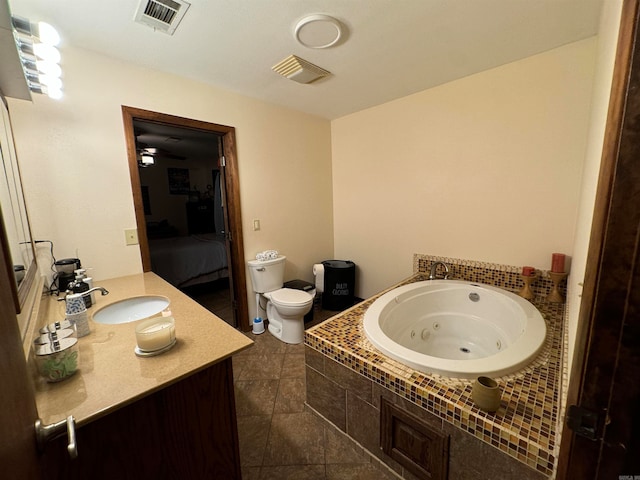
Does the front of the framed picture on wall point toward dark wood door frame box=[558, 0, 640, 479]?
yes

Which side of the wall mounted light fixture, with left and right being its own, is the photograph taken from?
right

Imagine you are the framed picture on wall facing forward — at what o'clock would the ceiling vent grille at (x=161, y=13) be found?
The ceiling vent grille is roughly at 12 o'clock from the framed picture on wall.

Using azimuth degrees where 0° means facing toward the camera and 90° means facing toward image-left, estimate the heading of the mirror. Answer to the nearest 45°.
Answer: approximately 270°

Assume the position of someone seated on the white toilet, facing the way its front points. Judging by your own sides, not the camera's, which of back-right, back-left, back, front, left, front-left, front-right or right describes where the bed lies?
back

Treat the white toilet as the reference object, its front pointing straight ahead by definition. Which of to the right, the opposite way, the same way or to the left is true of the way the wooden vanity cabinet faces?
to the left

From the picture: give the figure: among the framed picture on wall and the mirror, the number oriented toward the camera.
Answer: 1

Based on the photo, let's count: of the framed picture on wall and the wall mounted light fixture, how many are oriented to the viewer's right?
1

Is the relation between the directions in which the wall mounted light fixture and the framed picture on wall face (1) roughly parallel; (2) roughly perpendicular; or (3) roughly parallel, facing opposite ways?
roughly perpendicular

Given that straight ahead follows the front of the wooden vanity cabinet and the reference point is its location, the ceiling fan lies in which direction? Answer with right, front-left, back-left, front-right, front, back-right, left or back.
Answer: left

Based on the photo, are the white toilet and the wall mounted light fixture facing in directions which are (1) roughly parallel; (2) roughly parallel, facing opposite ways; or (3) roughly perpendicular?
roughly perpendicular

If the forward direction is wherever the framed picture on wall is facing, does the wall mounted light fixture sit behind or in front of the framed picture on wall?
in front

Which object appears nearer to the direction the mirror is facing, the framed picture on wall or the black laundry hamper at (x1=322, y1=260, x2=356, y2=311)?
the black laundry hamper

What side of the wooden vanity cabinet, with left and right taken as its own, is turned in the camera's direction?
right
